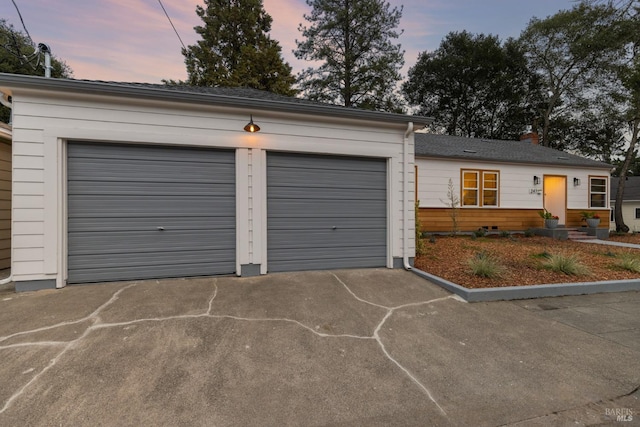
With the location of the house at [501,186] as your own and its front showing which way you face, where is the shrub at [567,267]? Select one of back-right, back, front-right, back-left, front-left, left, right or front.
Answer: front-right

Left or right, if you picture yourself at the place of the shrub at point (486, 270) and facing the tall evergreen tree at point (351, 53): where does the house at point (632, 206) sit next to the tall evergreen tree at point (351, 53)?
right

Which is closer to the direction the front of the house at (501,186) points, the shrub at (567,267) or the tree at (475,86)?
the shrub

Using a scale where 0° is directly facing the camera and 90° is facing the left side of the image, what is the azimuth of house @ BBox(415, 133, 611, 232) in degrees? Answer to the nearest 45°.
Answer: approximately 315°

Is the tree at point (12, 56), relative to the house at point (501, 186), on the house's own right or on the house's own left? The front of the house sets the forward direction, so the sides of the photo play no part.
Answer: on the house's own right

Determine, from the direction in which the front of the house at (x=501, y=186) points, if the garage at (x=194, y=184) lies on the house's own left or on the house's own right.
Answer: on the house's own right

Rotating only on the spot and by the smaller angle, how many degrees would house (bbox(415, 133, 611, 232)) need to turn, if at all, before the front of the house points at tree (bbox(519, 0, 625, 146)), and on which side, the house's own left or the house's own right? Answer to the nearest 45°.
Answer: approximately 135° to the house's own left

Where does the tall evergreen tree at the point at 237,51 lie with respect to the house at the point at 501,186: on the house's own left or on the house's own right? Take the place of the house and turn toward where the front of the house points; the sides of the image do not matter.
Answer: on the house's own right

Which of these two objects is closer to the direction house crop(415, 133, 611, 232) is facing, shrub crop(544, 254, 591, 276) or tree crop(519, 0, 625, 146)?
the shrub

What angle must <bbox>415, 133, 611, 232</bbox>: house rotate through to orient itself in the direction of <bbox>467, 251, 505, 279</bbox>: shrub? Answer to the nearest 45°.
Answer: approximately 45° to its right
